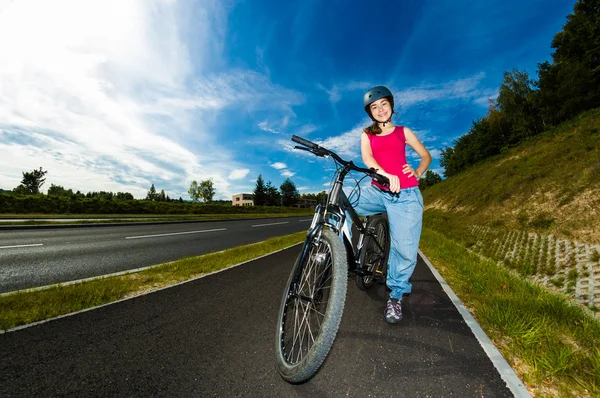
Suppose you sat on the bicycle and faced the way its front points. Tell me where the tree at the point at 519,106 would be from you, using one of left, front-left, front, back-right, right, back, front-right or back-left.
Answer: back

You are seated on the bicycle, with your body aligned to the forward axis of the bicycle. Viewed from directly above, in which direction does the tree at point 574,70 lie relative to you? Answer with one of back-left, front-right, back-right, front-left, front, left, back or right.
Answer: back

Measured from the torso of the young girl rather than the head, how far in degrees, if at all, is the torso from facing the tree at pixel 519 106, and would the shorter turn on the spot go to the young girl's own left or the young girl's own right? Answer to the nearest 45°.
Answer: approximately 135° to the young girl's own left

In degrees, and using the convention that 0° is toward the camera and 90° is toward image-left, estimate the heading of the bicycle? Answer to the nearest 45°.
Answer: approximately 45°

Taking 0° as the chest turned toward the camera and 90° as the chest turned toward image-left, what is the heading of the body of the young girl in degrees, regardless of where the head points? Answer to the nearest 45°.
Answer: approximately 0°
